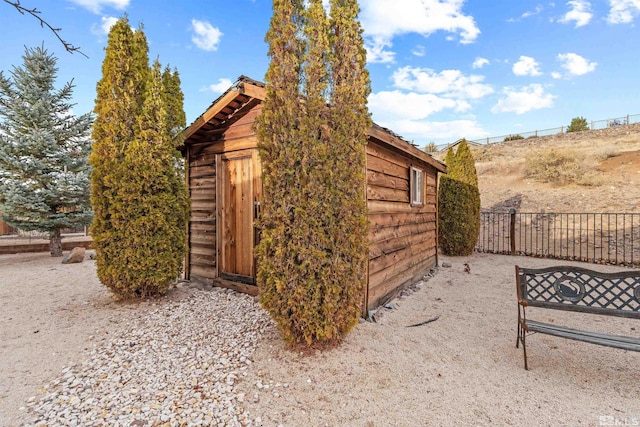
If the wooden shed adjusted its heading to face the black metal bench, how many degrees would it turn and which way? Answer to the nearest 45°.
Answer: approximately 90° to its left

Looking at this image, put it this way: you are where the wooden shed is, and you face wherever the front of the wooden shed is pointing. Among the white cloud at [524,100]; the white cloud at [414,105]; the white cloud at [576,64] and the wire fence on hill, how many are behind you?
4

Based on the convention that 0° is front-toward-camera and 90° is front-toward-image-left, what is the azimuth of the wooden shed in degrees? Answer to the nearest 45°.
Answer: approximately 45°

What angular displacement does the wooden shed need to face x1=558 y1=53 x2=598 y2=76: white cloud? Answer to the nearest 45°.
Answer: approximately 180°

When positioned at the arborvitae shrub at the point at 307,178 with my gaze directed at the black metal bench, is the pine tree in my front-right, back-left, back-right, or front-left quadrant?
back-left

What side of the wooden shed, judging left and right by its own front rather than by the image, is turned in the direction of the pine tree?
right

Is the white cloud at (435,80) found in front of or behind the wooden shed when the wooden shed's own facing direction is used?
behind

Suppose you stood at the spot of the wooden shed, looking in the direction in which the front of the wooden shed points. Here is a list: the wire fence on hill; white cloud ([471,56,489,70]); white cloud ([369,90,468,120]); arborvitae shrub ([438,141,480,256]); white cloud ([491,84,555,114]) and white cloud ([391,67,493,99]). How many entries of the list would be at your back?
6

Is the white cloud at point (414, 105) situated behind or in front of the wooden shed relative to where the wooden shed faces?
behind

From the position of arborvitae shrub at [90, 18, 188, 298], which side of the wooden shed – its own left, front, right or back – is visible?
front

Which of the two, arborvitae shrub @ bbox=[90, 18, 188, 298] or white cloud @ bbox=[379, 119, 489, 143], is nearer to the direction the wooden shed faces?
the arborvitae shrub

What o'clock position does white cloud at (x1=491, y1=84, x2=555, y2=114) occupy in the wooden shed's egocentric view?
The white cloud is roughly at 6 o'clock from the wooden shed.

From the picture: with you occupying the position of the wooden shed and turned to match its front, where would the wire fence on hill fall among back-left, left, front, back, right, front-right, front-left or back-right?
back

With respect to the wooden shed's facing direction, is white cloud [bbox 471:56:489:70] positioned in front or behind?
behind

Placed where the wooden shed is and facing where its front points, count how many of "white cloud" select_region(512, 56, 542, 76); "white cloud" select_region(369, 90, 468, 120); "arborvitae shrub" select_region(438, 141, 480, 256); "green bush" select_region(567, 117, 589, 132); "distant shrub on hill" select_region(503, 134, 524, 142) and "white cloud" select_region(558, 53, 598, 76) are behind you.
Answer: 6

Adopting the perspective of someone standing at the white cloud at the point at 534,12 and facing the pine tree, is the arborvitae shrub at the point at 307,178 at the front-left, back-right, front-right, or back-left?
front-left
